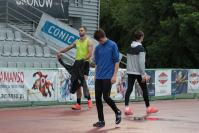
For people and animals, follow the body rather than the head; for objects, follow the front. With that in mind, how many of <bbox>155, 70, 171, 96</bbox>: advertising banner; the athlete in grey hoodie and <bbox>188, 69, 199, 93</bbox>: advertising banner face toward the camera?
2

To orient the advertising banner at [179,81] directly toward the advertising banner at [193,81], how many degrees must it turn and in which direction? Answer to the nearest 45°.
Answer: approximately 135° to its left

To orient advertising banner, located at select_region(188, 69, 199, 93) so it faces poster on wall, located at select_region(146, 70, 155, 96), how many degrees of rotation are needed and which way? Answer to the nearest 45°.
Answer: approximately 45° to its right

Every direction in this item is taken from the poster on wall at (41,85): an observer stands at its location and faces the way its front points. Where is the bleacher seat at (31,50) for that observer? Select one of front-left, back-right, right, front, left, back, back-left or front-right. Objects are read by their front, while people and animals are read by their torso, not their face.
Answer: back

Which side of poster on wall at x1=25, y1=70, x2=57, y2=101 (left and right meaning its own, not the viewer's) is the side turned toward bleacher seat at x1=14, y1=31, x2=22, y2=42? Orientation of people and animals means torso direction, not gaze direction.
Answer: back

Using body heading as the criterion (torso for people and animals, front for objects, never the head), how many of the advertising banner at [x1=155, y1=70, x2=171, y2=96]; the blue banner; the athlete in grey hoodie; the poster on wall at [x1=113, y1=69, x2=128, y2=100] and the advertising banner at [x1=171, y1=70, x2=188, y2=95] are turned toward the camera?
4

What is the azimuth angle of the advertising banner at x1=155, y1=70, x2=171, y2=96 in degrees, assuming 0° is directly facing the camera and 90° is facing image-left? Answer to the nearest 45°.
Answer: approximately 0°
